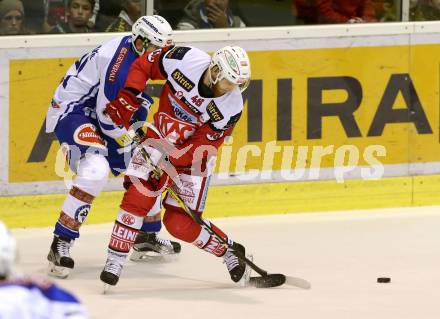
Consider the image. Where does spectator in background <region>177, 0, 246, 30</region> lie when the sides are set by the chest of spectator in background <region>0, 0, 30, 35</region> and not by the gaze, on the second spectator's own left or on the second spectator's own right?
on the second spectator's own left

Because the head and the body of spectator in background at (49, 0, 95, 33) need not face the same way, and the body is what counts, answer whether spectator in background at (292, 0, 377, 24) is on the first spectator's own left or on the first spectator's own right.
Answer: on the first spectator's own left

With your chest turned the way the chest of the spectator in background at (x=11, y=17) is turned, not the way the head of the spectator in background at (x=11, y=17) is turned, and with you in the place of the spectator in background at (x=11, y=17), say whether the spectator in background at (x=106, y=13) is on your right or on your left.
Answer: on your left

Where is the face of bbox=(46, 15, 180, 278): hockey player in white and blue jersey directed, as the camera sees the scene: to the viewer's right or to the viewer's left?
to the viewer's right

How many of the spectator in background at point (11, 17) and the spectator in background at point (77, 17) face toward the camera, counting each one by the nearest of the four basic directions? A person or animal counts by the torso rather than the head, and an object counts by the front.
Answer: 2

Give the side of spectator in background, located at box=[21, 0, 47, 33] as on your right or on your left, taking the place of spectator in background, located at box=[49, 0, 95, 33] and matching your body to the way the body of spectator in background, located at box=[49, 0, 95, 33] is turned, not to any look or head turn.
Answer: on your right

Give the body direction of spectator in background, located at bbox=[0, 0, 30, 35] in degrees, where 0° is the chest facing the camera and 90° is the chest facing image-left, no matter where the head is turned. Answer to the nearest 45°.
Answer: approximately 0°
